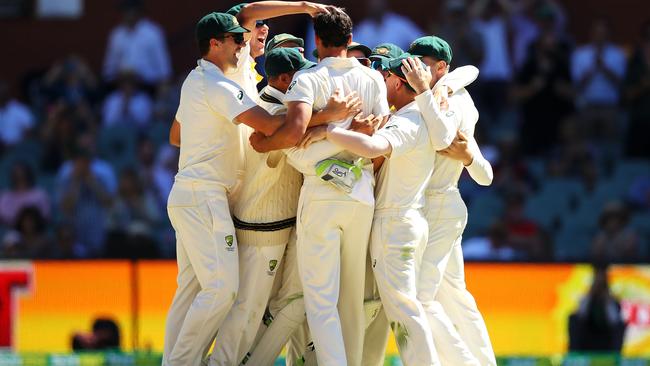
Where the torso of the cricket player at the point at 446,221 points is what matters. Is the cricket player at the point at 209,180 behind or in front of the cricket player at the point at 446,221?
in front

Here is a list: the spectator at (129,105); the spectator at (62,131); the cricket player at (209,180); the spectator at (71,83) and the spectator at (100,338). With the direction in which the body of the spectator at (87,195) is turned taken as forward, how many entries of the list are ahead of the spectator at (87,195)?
2

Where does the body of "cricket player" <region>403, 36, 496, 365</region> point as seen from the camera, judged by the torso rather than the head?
to the viewer's left

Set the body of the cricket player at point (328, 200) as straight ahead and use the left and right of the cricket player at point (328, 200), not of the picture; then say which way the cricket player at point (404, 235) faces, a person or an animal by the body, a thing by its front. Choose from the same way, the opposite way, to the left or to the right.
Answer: to the left

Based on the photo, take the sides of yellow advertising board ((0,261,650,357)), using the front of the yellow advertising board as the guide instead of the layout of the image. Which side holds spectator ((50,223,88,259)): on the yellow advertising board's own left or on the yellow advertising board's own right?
on the yellow advertising board's own right

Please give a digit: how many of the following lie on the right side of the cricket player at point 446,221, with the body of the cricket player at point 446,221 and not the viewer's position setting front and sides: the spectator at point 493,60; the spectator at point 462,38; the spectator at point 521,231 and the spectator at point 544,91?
4

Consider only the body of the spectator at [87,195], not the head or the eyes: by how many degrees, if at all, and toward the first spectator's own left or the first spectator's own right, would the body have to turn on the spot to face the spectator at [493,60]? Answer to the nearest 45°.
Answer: approximately 90° to the first spectator's own left

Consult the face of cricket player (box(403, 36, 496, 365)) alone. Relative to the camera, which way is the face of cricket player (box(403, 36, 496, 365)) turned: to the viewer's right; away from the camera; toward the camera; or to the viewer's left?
to the viewer's left

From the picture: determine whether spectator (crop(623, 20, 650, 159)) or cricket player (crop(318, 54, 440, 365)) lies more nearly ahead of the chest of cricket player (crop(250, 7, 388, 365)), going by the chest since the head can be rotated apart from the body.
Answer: the spectator

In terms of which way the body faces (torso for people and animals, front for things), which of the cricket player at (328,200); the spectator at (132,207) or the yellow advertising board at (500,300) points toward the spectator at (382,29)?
the cricket player

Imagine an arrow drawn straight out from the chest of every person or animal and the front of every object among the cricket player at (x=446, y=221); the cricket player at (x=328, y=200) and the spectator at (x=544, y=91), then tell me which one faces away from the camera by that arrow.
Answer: the cricket player at (x=328, y=200)
